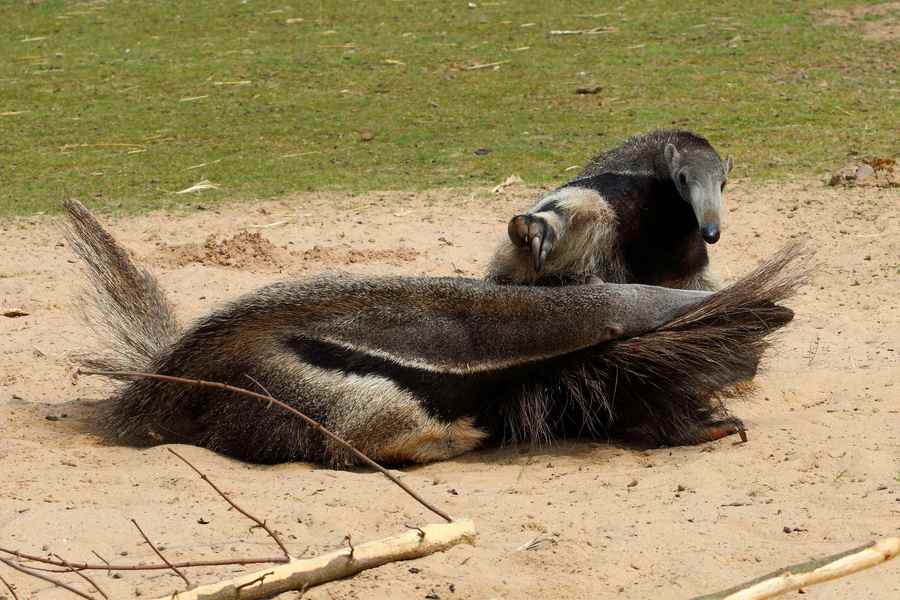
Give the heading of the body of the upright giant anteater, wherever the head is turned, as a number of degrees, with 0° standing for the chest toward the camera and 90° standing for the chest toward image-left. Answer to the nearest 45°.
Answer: approximately 315°

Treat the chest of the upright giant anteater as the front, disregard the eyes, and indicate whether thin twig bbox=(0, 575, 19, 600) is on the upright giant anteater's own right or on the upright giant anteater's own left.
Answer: on the upright giant anteater's own right

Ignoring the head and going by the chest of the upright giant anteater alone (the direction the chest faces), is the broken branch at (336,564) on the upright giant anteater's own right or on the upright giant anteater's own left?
on the upright giant anteater's own right

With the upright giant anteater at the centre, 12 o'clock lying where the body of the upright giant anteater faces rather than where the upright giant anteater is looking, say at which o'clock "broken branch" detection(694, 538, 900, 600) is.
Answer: The broken branch is roughly at 1 o'clock from the upright giant anteater.

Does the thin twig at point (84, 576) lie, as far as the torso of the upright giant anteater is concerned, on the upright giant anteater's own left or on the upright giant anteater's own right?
on the upright giant anteater's own right

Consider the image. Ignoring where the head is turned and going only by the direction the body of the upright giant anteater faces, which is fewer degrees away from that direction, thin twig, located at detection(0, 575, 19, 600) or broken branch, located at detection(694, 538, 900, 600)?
the broken branch
